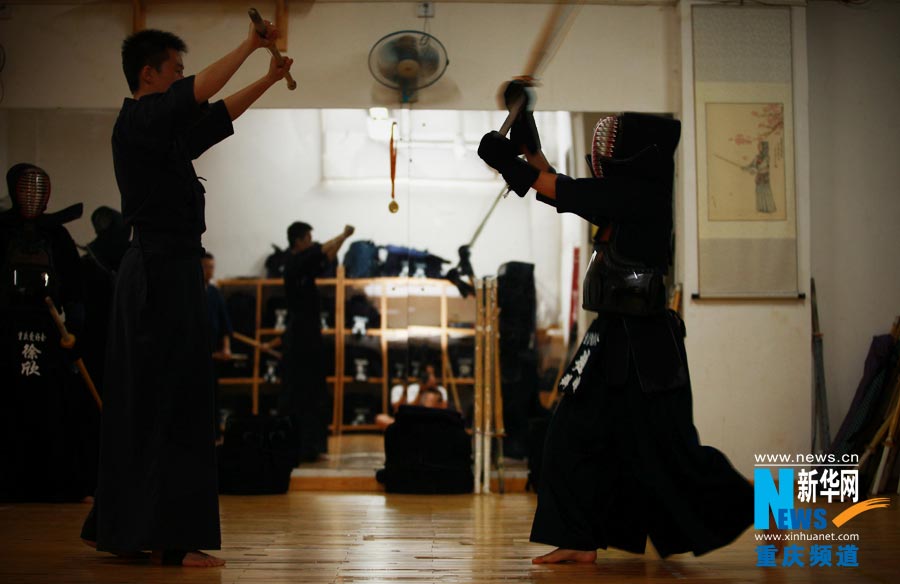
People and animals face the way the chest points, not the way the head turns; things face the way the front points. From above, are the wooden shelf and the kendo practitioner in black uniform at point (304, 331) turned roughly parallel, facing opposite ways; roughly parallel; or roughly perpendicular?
roughly perpendicular

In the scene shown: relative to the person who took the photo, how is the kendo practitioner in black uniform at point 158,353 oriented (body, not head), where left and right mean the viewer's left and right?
facing to the right of the viewer

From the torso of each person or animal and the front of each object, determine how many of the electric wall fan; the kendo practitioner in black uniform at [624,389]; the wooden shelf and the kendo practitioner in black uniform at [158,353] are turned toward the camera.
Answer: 2

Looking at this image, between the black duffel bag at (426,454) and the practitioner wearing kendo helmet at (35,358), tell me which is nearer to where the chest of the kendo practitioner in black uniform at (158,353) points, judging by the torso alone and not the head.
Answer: the black duffel bag

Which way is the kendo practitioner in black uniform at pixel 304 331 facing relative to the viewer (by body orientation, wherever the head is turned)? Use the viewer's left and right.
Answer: facing to the right of the viewer

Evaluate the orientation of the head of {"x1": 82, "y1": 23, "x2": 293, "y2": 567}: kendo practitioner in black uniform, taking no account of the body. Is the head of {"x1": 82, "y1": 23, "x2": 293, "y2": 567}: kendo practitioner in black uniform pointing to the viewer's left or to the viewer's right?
to the viewer's right

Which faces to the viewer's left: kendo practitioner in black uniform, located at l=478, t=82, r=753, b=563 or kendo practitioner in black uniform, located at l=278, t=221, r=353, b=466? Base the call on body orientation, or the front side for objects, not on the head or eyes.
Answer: kendo practitioner in black uniform, located at l=478, t=82, r=753, b=563

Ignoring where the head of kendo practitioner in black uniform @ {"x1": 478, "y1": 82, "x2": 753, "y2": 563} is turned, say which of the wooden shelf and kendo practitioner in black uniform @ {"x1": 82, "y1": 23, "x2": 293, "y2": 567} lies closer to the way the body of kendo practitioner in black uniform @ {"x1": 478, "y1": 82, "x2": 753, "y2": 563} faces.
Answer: the kendo practitioner in black uniform

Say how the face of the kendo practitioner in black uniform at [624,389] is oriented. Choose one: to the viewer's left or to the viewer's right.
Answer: to the viewer's left

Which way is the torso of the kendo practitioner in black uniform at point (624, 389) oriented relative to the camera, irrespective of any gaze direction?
to the viewer's left

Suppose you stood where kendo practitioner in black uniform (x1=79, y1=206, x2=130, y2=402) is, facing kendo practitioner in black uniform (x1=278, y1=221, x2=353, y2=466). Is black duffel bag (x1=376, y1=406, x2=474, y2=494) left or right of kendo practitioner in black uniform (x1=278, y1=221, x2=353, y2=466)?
right

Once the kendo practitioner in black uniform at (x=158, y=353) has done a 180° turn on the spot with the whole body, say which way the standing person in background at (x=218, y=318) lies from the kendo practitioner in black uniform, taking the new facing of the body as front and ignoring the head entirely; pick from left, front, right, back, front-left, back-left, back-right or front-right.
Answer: right

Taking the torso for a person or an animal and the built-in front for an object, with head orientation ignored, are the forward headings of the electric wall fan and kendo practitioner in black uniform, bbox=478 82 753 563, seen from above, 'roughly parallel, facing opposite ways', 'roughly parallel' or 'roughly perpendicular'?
roughly perpendicular
